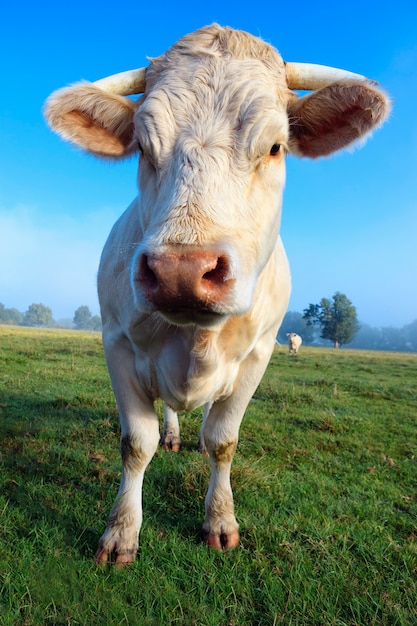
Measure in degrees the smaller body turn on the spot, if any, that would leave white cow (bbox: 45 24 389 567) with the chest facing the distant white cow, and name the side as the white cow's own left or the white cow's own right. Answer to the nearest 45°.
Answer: approximately 180°

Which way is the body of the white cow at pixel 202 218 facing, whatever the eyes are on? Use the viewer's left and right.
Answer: facing the viewer
